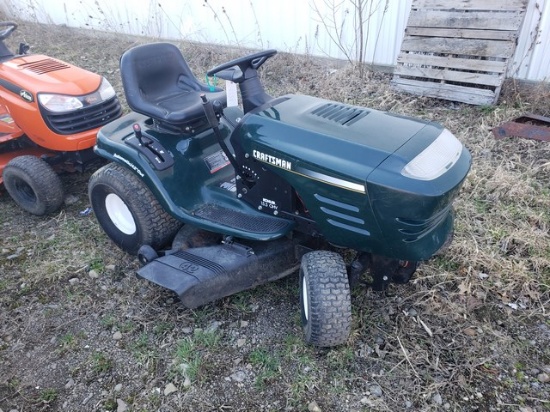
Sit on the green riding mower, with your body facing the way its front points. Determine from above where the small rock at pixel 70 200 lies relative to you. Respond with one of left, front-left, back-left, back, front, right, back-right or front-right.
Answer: back

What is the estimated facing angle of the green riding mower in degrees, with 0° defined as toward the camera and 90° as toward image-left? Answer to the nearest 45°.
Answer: approximately 315°

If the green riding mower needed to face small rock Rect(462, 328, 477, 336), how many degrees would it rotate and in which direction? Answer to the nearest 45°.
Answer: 0° — it already faces it

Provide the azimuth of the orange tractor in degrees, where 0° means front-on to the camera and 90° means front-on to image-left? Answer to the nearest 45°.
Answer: approximately 315°

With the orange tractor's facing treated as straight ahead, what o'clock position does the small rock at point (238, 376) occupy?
The small rock is roughly at 1 o'clock from the orange tractor.

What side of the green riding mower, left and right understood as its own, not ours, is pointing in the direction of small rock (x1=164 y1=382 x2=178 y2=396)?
right

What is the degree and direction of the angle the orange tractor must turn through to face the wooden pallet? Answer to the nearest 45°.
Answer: approximately 45° to its left

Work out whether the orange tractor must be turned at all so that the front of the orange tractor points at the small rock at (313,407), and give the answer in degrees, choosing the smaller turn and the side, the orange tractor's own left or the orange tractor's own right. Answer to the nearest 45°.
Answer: approximately 45° to the orange tractor's own right

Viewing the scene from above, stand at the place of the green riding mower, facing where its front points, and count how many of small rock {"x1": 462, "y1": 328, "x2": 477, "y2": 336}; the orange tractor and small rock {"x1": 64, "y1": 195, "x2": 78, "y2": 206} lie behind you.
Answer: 2
